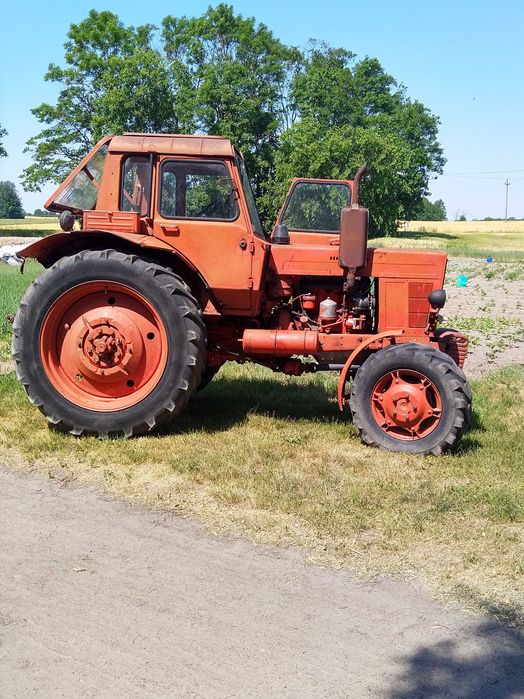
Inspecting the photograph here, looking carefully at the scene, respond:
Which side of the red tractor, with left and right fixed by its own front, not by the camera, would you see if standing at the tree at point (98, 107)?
left

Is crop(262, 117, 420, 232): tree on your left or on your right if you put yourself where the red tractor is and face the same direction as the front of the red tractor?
on your left

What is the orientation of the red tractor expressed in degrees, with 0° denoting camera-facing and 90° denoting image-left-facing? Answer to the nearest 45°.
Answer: approximately 270°
